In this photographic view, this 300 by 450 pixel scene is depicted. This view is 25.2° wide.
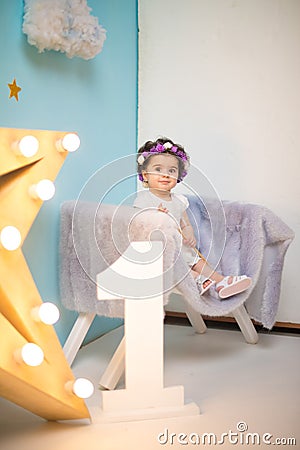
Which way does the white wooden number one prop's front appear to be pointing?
toward the camera
